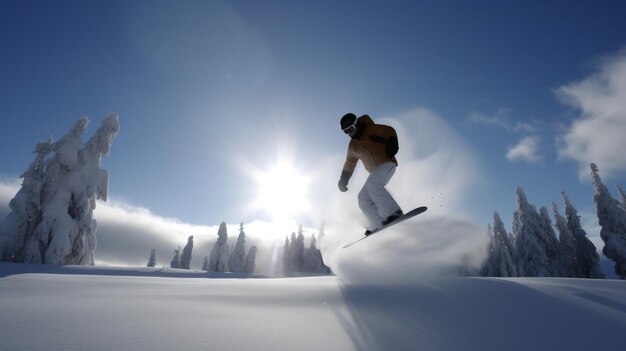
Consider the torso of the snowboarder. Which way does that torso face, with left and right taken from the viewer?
facing the viewer and to the left of the viewer

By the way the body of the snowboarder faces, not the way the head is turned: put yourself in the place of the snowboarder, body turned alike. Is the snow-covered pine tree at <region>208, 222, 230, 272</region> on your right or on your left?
on your right

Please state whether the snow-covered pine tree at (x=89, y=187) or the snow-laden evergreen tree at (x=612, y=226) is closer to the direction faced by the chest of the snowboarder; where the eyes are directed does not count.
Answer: the snow-covered pine tree

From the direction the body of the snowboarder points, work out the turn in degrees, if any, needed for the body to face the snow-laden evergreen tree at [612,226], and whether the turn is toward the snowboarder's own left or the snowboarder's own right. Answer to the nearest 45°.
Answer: approximately 180°

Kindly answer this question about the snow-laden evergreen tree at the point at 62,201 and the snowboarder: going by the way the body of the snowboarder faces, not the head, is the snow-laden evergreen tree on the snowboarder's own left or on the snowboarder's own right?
on the snowboarder's own right

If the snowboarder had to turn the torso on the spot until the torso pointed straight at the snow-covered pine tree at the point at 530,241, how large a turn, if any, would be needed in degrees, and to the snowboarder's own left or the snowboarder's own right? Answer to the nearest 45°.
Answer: approximately 180°

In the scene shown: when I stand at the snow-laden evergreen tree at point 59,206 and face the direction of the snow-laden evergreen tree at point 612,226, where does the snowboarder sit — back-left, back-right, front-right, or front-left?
front-right

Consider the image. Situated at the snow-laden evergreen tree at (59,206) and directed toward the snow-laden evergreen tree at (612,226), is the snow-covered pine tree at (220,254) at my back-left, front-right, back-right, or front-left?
front-left

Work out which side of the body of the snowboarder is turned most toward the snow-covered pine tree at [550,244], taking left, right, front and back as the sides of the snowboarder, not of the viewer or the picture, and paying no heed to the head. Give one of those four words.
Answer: back

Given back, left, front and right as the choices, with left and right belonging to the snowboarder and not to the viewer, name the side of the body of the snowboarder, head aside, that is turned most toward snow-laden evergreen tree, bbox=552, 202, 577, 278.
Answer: back

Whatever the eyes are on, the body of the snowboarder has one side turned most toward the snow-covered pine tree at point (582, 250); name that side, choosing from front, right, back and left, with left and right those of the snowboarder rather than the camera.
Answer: back
